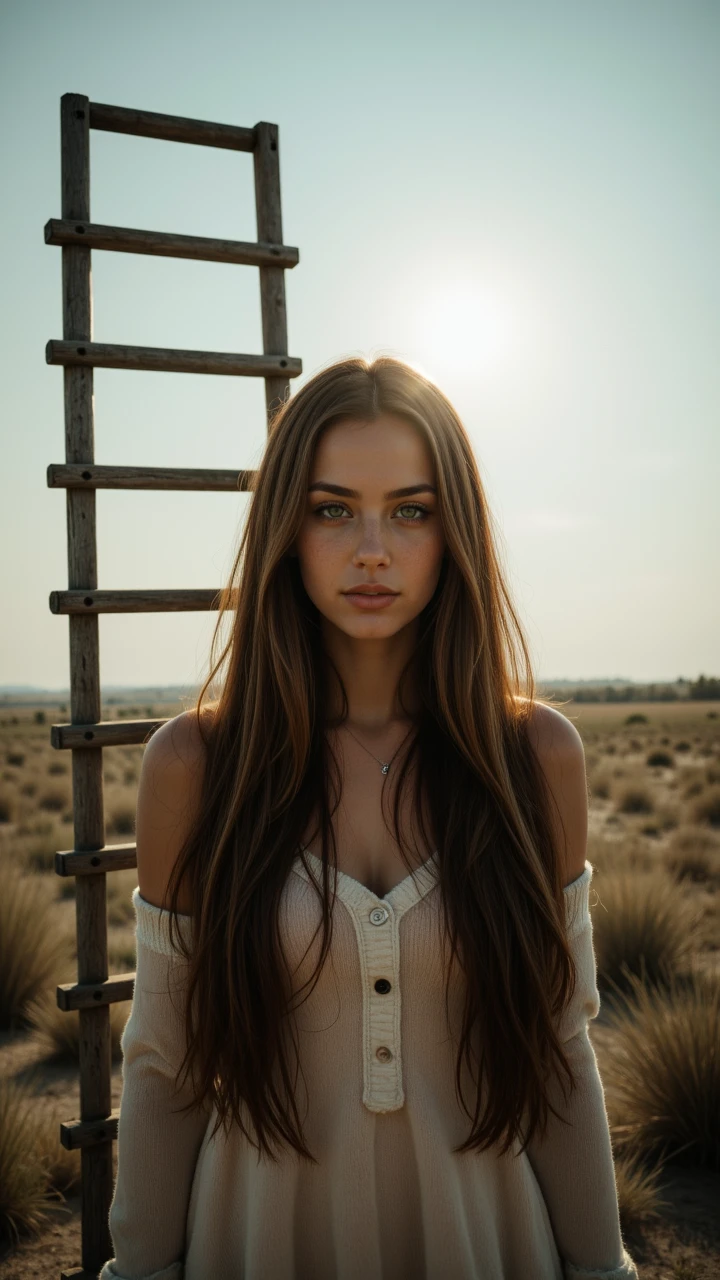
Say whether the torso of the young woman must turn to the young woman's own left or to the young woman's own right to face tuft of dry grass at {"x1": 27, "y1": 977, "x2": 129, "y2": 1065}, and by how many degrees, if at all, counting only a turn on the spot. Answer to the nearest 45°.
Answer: approximately 135° to the young woman's own right

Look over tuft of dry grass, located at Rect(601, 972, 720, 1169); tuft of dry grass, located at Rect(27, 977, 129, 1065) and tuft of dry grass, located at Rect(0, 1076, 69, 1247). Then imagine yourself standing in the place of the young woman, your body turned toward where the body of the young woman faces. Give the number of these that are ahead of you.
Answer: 0

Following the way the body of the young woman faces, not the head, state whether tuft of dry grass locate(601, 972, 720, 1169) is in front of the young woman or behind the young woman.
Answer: behind

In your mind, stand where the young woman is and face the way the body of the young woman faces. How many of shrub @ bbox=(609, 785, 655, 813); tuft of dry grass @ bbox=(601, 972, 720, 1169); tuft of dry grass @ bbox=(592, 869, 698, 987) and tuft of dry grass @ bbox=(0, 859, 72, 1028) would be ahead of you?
0

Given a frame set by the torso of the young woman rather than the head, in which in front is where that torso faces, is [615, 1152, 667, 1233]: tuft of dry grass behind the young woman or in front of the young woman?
behind

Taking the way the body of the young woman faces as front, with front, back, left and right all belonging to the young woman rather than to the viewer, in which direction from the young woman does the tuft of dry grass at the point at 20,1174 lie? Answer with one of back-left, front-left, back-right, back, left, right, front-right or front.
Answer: back-right

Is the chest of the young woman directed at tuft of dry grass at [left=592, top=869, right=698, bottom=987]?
no

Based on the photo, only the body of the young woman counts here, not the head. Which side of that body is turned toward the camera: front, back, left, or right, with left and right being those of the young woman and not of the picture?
front

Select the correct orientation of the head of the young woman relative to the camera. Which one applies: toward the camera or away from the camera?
toward the camera

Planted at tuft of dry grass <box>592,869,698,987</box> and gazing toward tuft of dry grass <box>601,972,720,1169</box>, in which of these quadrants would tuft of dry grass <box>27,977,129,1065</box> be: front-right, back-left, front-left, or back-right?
front-right

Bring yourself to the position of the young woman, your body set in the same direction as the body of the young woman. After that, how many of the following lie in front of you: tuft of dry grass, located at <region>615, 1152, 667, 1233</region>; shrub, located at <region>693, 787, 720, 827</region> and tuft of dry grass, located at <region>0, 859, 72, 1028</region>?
0

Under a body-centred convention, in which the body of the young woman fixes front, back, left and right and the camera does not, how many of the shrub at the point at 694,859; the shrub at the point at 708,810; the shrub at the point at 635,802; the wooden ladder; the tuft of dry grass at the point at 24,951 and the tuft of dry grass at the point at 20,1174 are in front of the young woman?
0

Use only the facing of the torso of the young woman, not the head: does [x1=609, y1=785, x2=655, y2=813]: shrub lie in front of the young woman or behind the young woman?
behind

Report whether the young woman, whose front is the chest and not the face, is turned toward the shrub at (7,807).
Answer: no

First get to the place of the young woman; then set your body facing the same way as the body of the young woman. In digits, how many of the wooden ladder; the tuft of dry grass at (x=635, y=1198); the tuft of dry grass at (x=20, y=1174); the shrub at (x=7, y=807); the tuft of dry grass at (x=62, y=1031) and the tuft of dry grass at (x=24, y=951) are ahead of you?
0
